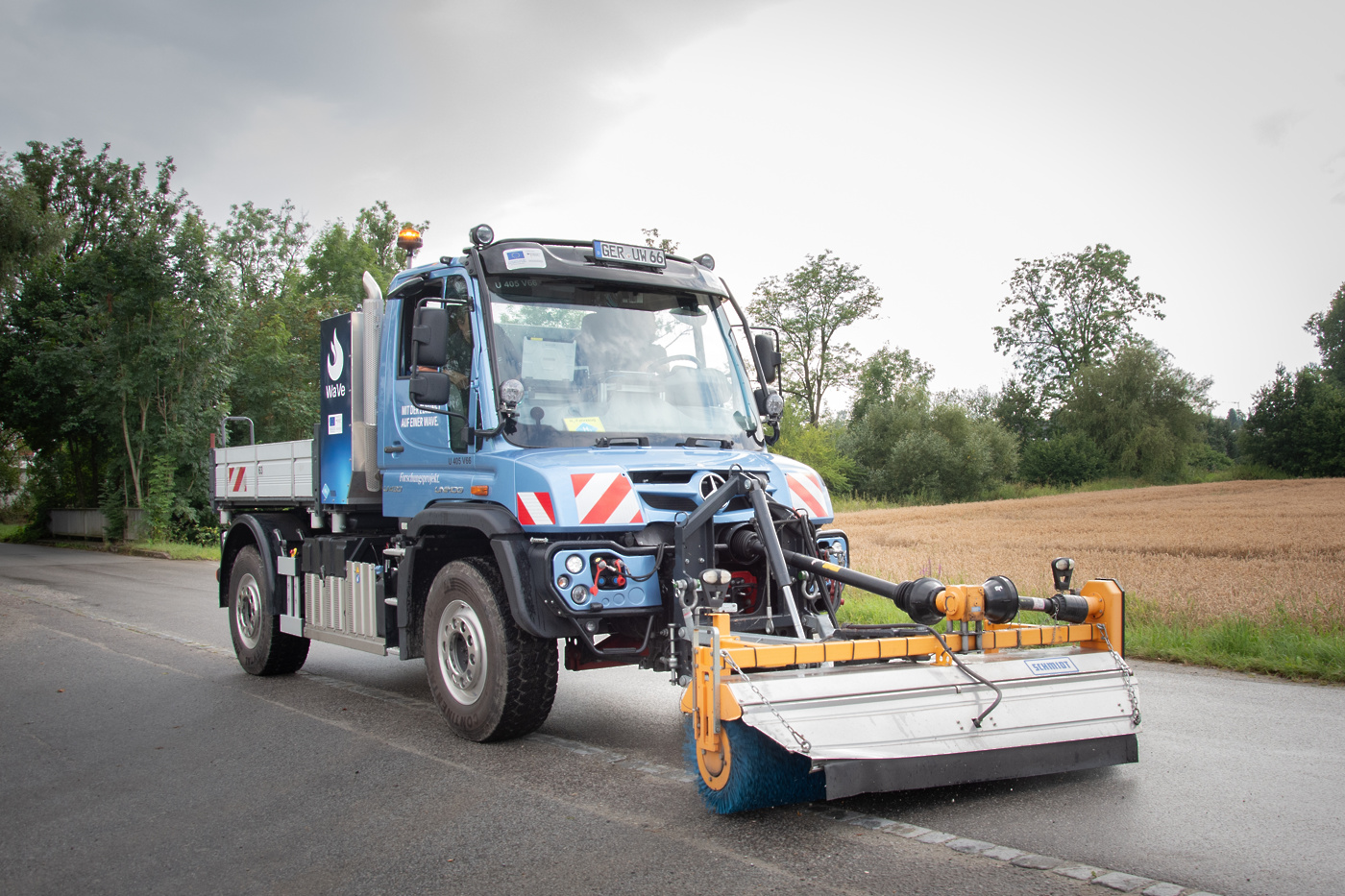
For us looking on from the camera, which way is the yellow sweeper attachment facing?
facing the viewer and to the right of the viewer

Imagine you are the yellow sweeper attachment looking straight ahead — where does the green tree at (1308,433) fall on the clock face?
The green tree is roughly at 8 o'clock from the yellow sweeper attachment.

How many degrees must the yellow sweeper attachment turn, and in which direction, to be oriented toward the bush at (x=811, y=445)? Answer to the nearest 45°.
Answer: approximately 135° to its left

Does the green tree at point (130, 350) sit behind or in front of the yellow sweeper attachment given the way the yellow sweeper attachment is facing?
behind

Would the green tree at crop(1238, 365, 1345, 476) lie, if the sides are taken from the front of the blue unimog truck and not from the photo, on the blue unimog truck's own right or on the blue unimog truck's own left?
on the blue unimog truck's own left

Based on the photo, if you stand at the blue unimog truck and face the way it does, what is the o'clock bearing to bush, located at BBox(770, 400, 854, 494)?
The bush is roughly at 8 o'clock from the blue unimog truck.

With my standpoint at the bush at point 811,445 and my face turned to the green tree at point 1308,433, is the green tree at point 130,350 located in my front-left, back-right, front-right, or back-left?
back-right
